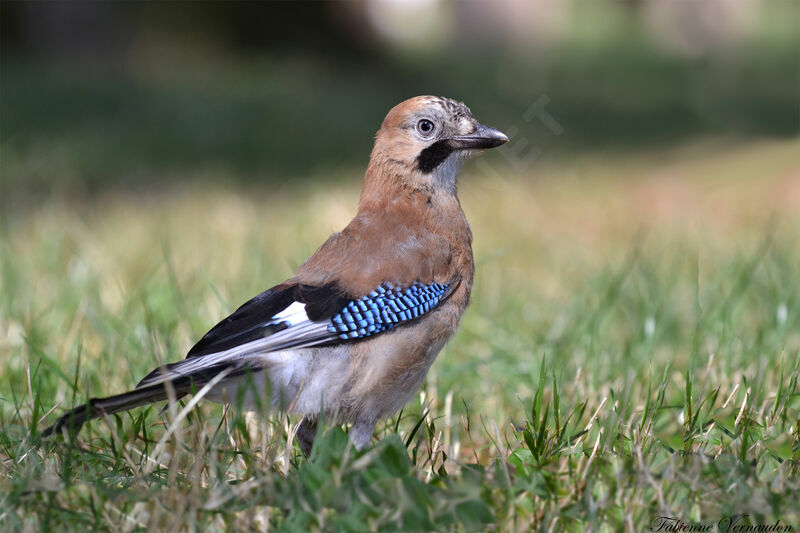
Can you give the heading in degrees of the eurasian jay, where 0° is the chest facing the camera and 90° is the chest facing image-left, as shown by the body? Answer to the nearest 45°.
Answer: approximately 270°
